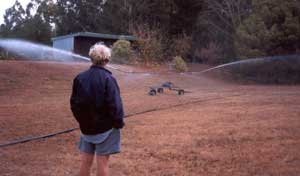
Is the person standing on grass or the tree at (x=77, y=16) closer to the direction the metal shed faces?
the person standing on grass

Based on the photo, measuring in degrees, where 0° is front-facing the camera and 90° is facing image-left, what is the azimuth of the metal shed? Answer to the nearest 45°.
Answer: approximately 315°

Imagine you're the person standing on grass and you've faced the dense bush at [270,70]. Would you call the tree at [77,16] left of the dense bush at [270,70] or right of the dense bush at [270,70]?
left

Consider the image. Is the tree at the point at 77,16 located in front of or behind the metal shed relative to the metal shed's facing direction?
behind

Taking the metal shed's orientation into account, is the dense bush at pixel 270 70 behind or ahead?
ahead

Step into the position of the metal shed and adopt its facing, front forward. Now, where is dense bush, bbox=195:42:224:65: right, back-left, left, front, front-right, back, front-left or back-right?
front-left
